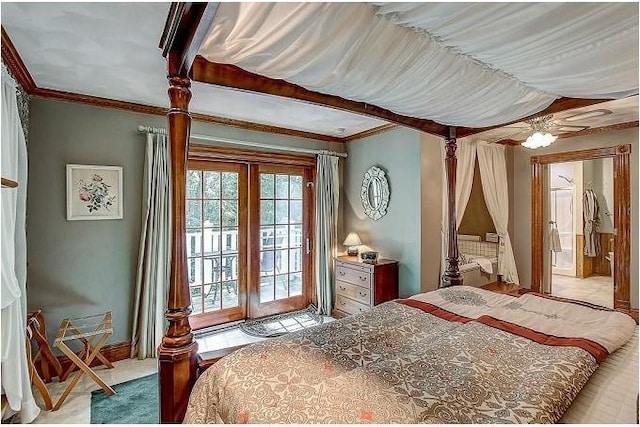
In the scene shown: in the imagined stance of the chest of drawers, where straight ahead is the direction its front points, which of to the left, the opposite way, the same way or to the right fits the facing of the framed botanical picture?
to the left

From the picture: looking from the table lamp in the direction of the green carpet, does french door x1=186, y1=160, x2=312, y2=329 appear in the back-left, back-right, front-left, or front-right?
front-right

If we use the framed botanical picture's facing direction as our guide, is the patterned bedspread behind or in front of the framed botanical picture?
in front

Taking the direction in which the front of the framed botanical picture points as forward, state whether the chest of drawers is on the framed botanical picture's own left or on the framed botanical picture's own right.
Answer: on the framed botanical picture's own left

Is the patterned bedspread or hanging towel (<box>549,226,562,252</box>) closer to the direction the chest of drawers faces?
the patterned bedspread

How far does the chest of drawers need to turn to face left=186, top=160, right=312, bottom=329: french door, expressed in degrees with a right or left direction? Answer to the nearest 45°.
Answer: approximately 45° to its right

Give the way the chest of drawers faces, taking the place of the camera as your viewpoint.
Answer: facing the viewer and to the left of the viewer

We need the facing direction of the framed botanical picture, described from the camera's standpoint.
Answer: facing the viewer

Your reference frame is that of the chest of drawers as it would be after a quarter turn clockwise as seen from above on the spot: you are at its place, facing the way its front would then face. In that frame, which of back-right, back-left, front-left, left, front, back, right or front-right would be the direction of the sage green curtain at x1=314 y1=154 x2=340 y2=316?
front

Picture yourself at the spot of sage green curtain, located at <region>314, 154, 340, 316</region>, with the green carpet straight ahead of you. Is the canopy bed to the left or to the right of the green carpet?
left

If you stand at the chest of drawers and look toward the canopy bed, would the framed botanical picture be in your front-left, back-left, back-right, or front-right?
front-right

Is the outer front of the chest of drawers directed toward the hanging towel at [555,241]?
no

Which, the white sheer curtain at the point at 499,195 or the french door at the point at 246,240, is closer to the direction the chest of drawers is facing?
the french door

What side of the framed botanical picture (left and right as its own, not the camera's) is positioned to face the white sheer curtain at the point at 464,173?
left

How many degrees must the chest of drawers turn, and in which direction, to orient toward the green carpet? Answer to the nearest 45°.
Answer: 0° — it already faces it

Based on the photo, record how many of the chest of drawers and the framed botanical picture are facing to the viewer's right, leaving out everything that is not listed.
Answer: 0
